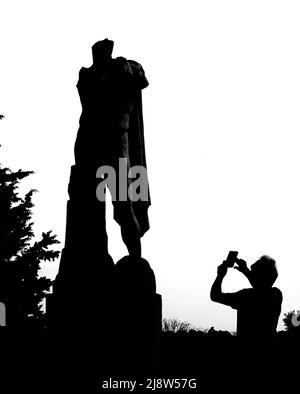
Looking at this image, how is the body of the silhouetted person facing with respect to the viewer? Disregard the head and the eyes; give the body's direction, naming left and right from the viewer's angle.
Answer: facing away from the viewer and to the left of the viewer

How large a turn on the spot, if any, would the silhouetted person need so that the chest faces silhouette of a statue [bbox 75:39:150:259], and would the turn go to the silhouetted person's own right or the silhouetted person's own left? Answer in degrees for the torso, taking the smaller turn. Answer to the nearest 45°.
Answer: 0° — they already face it

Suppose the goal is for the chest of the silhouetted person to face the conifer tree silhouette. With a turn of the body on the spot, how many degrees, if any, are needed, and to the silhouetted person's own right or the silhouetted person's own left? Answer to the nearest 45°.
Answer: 0° — they already face it

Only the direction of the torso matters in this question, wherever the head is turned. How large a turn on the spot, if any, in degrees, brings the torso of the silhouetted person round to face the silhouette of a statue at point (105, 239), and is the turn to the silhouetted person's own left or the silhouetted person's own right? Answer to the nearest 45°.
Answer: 0° — they already face it
